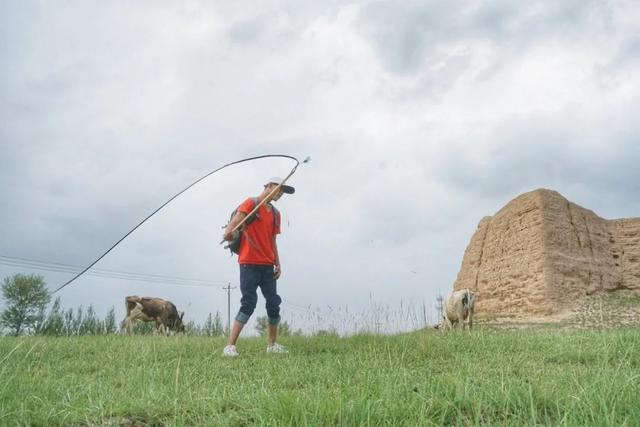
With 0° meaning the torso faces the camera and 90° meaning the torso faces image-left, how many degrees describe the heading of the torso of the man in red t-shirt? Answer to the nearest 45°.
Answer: approximately 315°

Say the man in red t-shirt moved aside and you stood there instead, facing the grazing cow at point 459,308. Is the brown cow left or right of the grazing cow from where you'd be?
left

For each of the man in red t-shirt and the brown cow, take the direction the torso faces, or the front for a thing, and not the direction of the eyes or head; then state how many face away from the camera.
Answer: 0

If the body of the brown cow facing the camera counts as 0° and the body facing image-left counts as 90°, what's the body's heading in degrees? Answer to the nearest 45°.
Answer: approximately 270°

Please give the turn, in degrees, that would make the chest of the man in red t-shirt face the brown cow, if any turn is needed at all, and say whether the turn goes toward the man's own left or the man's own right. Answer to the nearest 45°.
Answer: approximately 135° to the man's own left

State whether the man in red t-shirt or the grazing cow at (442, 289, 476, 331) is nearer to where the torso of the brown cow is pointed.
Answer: the grazing cow

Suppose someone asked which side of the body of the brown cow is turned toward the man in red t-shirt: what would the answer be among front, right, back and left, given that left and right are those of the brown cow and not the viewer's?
right
